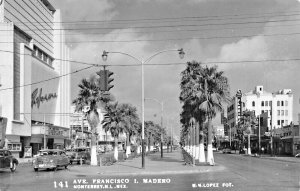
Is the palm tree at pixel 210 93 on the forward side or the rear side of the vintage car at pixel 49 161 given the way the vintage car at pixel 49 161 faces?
on the rear side

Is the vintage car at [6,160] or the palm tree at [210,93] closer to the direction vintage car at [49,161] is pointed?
the vintage car

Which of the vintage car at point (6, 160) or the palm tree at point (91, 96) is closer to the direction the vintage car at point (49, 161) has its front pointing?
the vintage car

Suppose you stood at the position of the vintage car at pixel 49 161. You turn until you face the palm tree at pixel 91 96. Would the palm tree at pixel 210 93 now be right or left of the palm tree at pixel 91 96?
right

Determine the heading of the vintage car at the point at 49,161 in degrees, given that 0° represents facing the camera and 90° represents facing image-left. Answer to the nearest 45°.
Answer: approximately 45°

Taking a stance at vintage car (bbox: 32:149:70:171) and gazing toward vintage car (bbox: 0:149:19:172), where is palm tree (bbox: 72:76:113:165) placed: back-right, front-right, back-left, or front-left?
back-right

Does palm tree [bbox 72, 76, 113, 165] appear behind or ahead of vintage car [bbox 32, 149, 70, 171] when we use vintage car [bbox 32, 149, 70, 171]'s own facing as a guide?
behind
